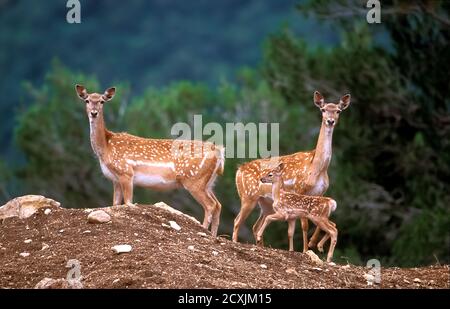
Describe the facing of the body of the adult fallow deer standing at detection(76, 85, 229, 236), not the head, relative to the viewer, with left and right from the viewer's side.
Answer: facing to the left of the viewer

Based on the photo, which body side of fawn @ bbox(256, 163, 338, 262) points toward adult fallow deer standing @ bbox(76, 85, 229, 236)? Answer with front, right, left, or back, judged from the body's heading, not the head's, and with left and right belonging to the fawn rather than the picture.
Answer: front

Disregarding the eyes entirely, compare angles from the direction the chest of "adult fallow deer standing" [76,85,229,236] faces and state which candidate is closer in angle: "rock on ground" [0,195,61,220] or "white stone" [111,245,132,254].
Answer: the rock on ground

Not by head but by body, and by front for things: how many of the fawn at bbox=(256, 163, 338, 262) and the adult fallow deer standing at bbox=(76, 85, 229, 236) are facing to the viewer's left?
2

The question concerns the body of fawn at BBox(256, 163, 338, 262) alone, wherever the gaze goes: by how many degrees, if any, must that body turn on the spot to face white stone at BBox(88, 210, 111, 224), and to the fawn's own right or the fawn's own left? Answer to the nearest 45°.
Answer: approximately 45° to the fawn's own left

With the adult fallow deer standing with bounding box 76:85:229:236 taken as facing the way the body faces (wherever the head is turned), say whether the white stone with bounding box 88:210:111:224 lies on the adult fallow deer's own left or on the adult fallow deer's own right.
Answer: on the adult fallow deer's own left

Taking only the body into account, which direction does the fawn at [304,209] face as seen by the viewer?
to the viewer's left

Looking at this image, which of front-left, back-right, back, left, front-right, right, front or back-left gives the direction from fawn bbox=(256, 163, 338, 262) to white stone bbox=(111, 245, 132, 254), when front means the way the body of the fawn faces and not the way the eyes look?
front-left

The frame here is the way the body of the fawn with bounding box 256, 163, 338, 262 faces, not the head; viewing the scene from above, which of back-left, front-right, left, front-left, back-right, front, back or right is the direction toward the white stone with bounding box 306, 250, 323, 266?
left
